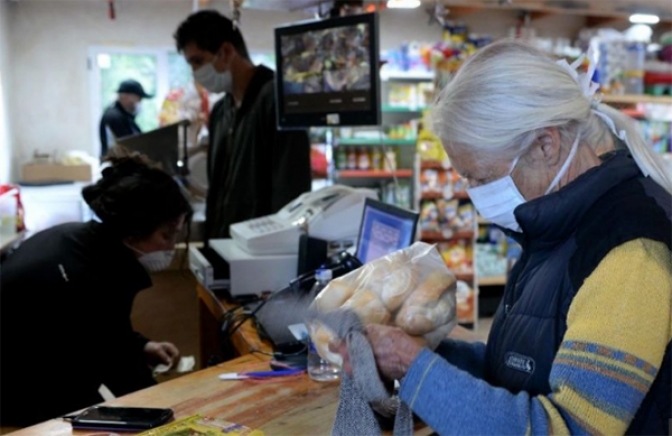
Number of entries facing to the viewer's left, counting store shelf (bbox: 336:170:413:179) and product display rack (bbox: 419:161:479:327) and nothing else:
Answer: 0

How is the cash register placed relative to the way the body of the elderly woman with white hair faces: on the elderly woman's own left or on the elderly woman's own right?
on the elderly woman's own right

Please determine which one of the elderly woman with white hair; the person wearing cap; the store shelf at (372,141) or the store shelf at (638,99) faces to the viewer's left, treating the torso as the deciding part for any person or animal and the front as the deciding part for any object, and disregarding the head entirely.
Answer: the elderly woman with white hair

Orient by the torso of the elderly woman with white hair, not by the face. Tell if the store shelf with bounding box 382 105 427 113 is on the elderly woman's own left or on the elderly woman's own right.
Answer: on the elderly woman's own right

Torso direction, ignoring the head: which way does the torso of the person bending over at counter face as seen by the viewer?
to the viewer's right

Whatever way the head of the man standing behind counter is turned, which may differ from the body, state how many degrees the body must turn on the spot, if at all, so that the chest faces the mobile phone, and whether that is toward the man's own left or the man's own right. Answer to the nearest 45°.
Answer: approximately 45° to the man's own left

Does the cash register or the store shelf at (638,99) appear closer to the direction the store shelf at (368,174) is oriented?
the cash register

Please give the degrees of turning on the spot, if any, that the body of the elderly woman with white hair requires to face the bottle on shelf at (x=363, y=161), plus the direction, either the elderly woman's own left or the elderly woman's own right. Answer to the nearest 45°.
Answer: approximately 90° to the elderly woman's own right

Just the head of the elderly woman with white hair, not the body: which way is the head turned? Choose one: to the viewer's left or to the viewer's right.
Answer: to the viewer's left

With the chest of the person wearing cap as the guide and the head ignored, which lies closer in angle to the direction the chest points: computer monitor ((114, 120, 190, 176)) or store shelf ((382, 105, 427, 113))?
the store shelf

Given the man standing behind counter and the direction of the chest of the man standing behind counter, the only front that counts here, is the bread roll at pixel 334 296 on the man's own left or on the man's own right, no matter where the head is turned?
on the man's own left

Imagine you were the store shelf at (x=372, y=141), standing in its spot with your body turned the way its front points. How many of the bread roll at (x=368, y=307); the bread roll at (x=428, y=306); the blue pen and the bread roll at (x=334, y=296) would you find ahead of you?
4

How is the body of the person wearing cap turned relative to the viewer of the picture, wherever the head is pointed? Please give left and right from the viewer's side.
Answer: facing to the right of the viewer
